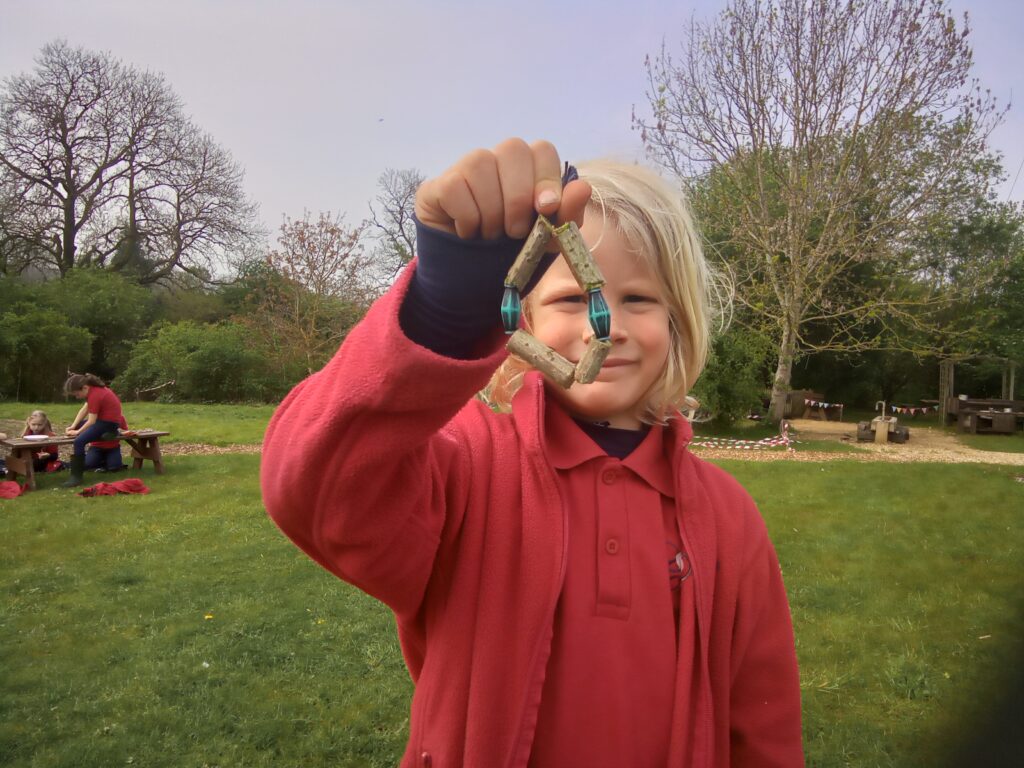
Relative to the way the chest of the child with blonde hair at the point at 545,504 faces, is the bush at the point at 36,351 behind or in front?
behind

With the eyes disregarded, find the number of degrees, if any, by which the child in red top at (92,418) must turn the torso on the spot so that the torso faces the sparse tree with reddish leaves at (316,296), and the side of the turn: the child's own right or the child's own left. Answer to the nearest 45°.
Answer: approximately 135° to the child's own right

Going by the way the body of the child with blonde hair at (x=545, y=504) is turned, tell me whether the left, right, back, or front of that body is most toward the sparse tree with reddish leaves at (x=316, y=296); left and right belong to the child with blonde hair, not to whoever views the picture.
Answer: back

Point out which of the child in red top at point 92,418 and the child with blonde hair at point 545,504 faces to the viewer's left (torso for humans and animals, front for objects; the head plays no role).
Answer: the child in red top

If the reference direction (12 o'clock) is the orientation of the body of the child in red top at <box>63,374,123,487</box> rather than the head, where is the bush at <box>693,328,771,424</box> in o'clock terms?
The bush is roughly at 6 o'clock from the child in red top.

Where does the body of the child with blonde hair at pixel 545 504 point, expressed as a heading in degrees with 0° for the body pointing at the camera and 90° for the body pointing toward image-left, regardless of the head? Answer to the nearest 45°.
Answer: approximately 0°

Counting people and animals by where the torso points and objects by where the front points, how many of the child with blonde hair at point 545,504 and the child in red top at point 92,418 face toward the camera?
1

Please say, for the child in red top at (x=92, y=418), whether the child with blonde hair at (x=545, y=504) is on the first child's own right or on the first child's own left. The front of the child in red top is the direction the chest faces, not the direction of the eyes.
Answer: on the first child's own left

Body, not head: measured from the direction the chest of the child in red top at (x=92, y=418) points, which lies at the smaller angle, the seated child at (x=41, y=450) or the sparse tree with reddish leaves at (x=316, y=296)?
the seated child

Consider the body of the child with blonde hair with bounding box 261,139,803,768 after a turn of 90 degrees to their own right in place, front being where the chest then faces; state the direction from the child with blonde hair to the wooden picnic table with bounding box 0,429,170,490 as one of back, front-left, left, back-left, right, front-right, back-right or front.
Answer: front-right

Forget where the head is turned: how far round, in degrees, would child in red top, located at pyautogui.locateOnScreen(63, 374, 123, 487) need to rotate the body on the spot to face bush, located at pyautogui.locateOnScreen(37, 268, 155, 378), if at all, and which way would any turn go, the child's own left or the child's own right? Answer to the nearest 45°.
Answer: approximately 90° to the child's own right

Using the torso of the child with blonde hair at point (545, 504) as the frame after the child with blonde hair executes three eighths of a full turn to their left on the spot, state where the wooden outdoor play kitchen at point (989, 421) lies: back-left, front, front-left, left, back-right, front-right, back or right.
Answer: front

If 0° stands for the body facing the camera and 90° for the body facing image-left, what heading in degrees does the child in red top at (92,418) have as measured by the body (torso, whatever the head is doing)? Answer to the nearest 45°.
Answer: approximately 90°
